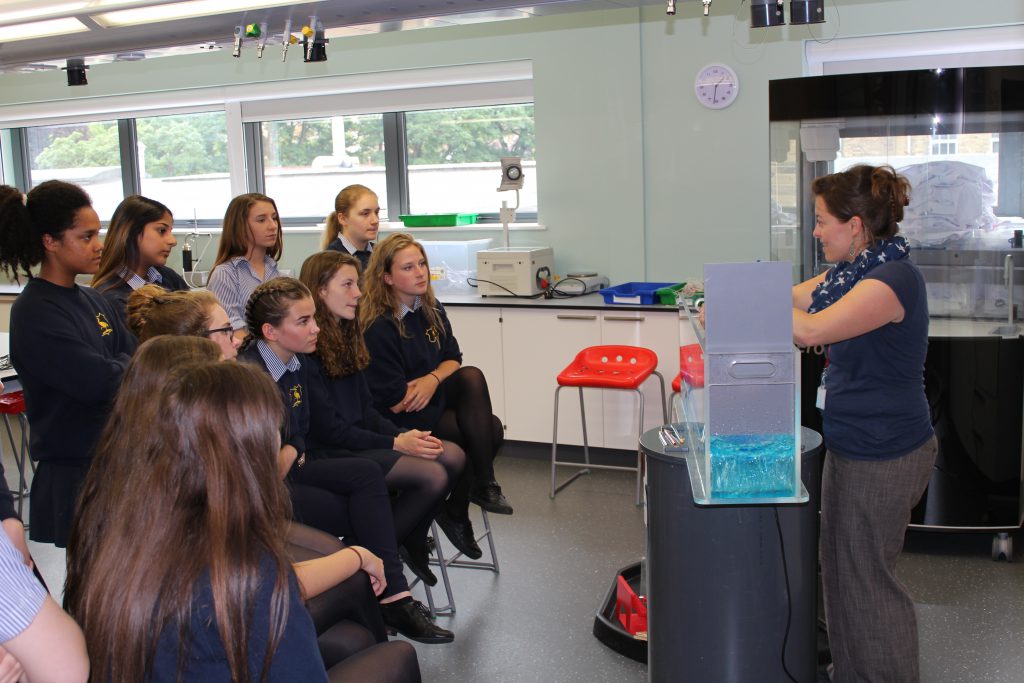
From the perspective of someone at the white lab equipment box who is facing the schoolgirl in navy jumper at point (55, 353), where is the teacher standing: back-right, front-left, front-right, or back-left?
front-left

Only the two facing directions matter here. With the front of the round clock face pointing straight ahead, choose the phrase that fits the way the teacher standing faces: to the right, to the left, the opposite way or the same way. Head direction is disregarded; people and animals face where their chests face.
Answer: to the right

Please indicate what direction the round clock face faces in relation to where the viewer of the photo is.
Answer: facing the viewer

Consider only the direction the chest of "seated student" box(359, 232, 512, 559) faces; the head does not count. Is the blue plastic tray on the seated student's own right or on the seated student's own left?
on the seated student's own left

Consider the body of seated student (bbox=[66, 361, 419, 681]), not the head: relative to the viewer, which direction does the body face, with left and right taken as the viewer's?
facing away from the viewer and to the right of the viewer

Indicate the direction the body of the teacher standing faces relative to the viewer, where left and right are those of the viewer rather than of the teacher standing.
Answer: facing to the left of the viewer

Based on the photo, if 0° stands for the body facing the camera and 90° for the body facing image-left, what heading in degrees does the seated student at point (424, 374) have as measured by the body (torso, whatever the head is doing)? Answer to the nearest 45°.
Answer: approximately 315°

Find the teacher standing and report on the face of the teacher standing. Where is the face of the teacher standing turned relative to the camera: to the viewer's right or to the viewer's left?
to the viewer's left

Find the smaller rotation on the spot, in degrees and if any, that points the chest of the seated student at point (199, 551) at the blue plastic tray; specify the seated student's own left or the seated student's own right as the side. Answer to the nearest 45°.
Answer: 0° — they already face it

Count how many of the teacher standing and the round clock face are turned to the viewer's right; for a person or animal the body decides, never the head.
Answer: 0

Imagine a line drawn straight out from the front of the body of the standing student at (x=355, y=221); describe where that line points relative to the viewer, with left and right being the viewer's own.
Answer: facing the viewer and to the right of the viewer

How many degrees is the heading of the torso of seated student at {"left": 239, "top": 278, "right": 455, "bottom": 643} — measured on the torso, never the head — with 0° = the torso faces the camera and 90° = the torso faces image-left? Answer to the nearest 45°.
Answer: approximately 270°

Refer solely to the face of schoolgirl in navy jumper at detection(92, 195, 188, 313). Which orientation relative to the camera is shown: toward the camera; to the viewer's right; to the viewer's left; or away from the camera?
to the viewer's right

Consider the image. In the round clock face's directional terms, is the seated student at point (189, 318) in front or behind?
in front

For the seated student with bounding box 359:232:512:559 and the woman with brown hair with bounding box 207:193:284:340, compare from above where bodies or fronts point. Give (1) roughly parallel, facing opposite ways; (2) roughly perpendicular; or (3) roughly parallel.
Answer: roughly parallel

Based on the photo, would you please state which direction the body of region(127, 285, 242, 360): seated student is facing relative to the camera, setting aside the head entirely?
to the viewer's right

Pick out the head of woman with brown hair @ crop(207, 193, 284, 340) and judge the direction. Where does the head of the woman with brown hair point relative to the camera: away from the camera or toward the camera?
toward the camera

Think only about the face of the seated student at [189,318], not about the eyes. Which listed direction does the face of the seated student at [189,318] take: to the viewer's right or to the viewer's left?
to the viewer's right

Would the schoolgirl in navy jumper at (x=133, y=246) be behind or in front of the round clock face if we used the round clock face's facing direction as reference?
in front

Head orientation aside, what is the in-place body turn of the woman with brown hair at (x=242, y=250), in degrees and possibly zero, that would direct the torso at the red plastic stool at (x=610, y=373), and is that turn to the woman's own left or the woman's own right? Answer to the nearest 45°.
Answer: approximately 45° to the woman's own left
